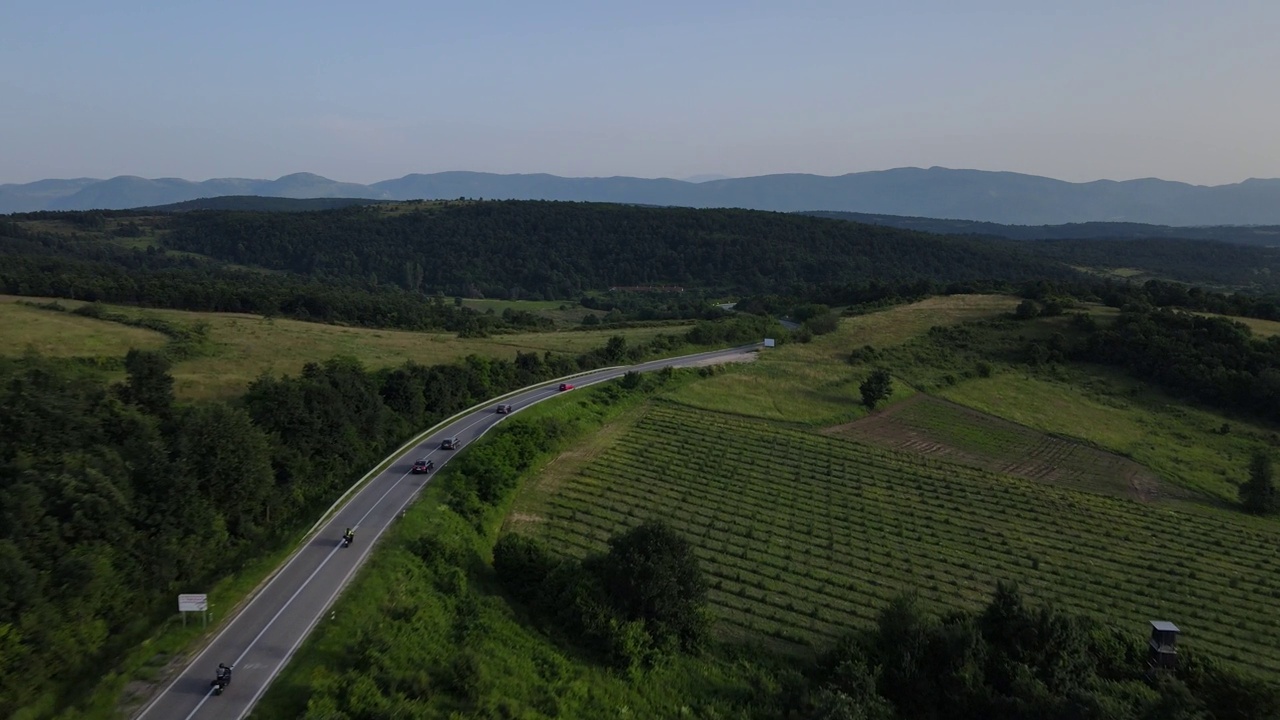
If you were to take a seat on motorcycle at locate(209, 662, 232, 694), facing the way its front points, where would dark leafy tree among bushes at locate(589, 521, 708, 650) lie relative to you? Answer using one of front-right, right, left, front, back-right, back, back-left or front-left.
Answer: front-right

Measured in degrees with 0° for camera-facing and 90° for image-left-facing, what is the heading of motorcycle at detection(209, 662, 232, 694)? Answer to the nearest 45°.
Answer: approximately 225°

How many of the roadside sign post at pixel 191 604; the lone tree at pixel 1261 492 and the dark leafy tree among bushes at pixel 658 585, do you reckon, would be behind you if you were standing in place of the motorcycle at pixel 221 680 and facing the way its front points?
0

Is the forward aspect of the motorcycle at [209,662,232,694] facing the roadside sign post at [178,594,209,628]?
no

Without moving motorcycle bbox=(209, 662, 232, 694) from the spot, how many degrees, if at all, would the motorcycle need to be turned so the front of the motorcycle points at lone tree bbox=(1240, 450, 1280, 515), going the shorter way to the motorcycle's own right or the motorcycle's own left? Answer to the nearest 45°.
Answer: approximately 45° to the motorcycle's own right
